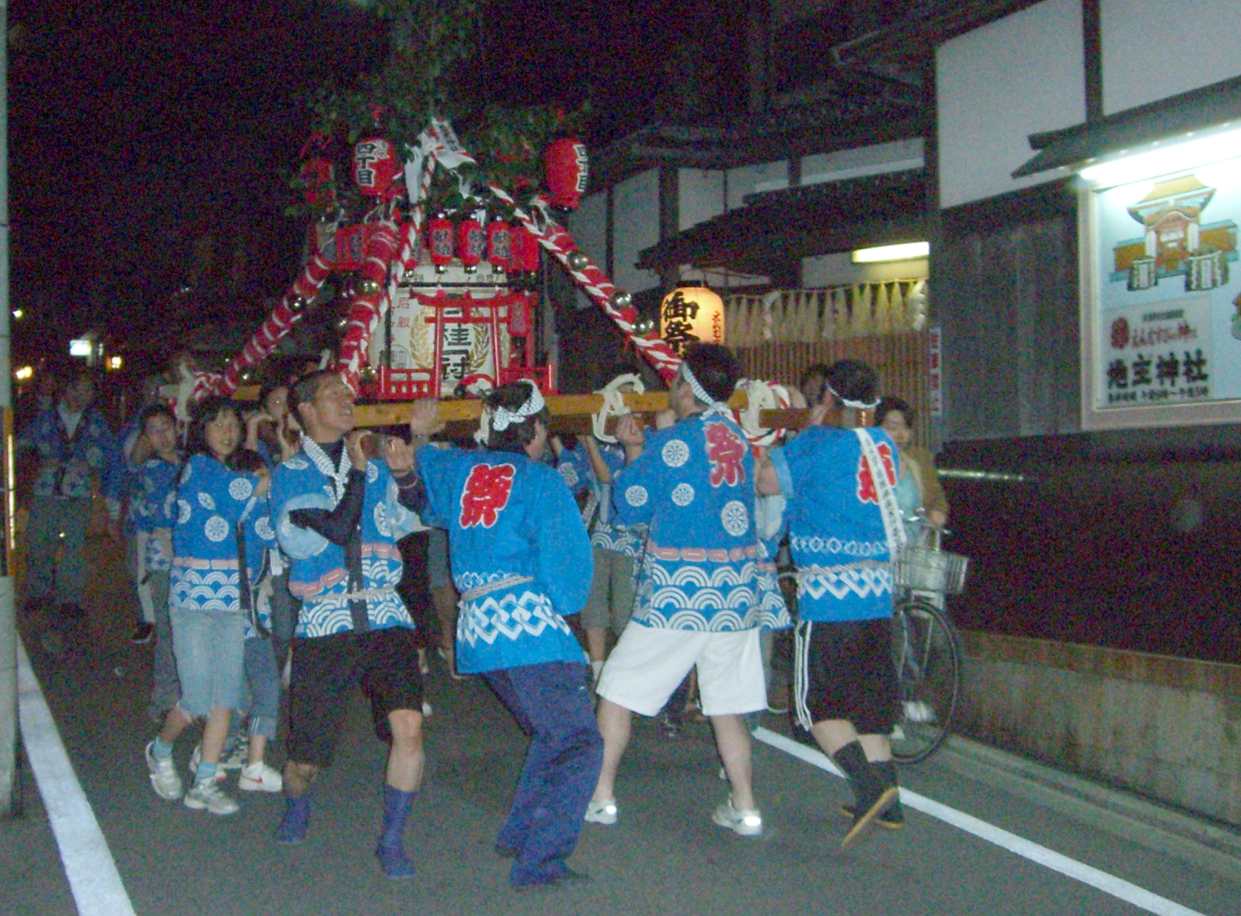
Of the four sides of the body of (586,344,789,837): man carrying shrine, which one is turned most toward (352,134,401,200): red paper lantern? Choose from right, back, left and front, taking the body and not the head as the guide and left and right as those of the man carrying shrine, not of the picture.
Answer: front

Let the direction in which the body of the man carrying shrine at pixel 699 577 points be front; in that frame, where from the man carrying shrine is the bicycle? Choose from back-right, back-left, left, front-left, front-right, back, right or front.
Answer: right

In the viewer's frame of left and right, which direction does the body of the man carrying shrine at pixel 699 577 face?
facing away from the viewer and to the left of the viewer

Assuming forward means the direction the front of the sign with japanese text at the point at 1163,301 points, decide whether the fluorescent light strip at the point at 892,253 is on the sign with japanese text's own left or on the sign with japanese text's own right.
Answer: on the sign with japanese text's own right

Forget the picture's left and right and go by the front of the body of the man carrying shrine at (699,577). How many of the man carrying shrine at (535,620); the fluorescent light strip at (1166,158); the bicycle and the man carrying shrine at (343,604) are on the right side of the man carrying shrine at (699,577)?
2

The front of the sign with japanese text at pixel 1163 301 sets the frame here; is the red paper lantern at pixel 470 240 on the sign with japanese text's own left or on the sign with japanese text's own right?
on the sign with japanese text's own right

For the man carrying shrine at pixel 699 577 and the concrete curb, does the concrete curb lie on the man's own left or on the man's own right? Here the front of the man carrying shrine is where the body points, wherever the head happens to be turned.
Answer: on the man's own right

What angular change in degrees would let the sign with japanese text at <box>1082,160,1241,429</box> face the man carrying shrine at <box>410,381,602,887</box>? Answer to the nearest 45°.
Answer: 0° — it already faces them

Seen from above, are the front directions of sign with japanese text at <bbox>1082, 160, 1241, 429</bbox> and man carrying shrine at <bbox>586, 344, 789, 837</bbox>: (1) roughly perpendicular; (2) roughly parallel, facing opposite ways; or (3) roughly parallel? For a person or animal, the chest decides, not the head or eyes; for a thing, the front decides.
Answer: roughly perpendicular

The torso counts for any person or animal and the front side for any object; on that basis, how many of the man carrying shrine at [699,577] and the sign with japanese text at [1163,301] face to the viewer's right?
0

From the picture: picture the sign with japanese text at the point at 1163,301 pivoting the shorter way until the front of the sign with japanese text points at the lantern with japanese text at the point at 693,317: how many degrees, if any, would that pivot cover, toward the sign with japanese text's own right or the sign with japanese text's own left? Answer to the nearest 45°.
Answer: approximately 90° to the sign with japanese text's own right

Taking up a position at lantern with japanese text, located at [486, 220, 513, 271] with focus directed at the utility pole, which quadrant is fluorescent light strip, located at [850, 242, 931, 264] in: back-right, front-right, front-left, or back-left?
back-left
